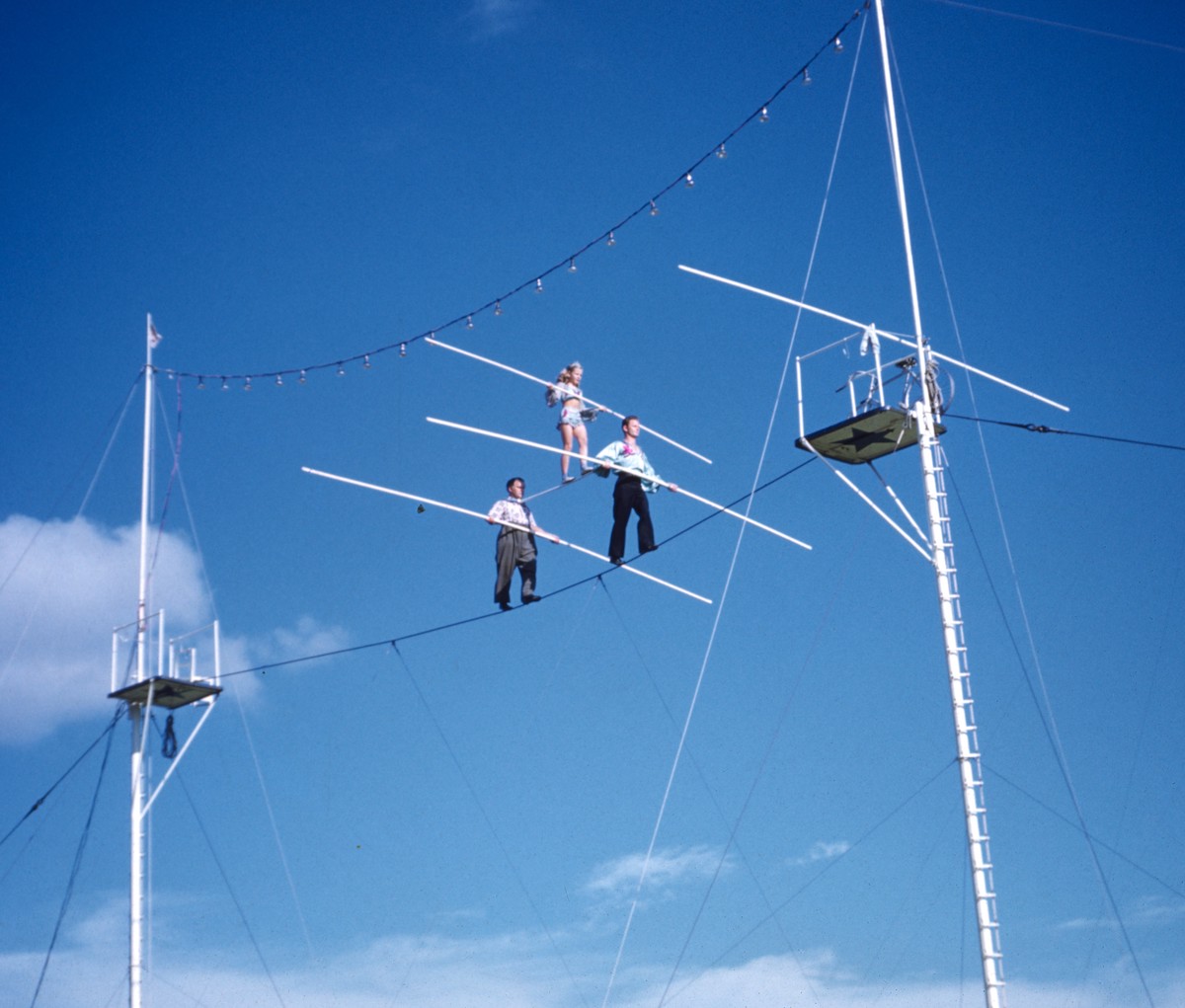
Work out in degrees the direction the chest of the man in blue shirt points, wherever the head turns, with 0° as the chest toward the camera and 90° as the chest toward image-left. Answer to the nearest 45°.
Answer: approximately 315°

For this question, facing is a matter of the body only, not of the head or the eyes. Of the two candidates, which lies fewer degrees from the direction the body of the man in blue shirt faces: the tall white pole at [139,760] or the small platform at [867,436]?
the small platform

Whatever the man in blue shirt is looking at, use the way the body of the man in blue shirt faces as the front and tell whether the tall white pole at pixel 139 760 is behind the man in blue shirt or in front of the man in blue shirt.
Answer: behind
